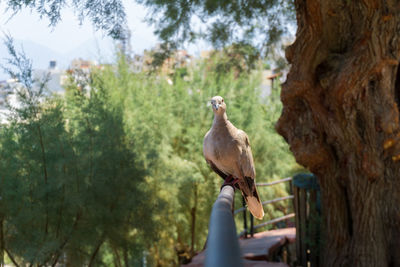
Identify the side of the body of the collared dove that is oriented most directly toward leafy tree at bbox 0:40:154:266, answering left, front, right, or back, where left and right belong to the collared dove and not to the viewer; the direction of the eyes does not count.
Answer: right

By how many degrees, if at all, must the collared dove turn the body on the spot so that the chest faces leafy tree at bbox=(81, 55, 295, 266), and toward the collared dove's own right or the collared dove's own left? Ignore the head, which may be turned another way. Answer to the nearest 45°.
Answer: approximately 135° to the collared dove's own right

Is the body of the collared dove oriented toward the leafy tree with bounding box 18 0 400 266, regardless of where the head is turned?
no

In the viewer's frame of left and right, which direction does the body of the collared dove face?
facing the viewer and to the left of the viewer
